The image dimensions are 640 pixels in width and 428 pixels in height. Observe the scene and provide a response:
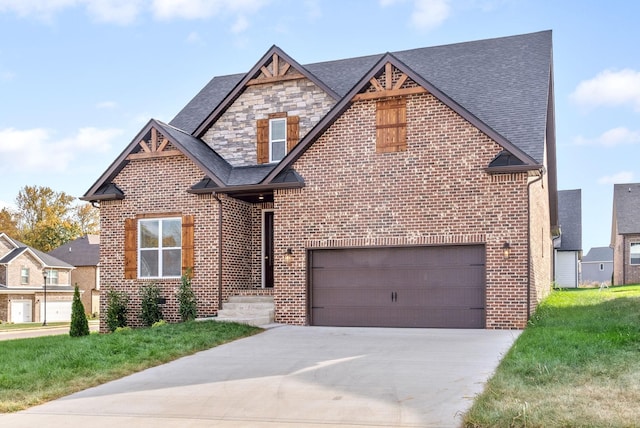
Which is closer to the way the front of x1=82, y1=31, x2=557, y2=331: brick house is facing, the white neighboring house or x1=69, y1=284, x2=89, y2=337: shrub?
the shrub

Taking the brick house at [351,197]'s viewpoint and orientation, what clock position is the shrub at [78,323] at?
The shrub is roughly at 3 o'clock from the brick house.

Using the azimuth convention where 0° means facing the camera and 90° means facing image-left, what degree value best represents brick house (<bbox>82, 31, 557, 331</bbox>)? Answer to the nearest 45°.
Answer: approximately 0°

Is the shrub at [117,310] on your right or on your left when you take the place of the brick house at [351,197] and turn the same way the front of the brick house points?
on your right

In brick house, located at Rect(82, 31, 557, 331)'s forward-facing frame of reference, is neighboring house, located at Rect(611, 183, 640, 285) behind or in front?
behind
